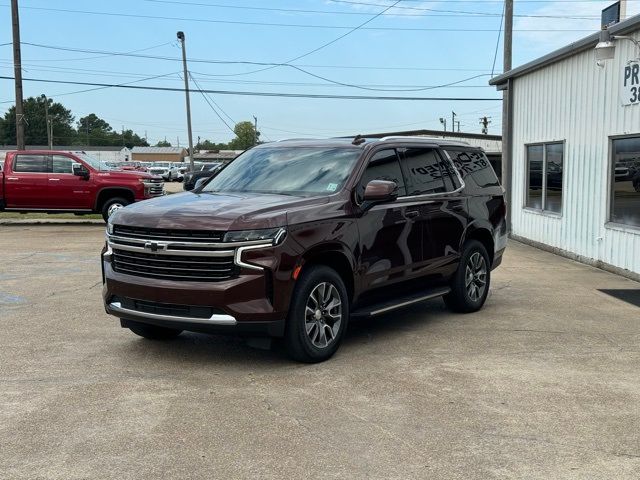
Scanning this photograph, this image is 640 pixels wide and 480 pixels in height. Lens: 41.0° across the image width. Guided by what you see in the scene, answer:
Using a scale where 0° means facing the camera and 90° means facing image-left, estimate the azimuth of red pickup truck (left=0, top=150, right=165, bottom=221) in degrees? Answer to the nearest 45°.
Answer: approximately 270°

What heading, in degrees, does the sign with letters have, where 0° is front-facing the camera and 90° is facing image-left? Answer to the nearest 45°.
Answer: approximately 45°

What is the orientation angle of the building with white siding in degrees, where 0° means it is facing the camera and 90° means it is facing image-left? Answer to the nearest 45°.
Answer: approximately 45°

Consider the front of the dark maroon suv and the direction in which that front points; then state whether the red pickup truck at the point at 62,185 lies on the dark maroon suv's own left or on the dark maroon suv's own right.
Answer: on the dark maroon suv's own right

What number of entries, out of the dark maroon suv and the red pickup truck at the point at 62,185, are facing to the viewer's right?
1

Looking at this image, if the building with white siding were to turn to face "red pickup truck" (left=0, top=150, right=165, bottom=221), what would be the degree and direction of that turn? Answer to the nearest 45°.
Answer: approximately 45° to its right
